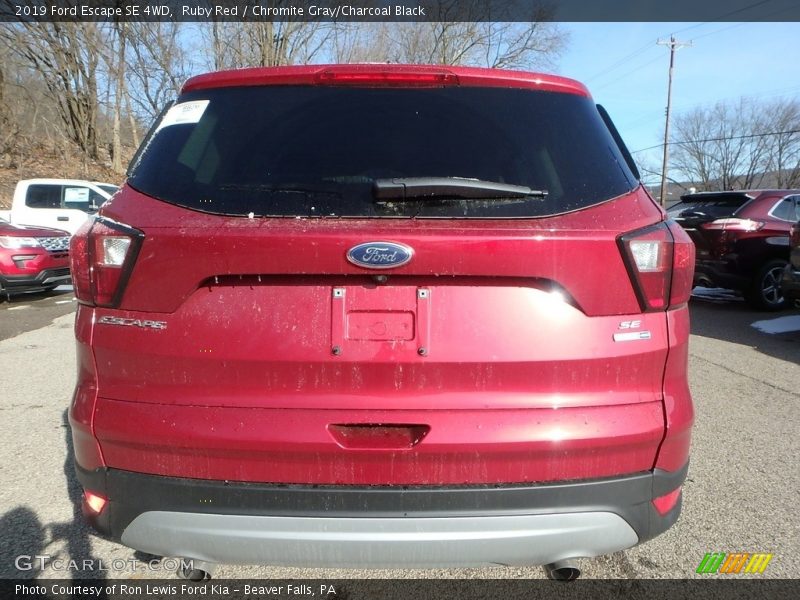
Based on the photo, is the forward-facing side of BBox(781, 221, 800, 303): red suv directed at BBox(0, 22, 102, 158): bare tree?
no

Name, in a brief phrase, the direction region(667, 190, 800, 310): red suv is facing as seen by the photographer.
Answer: facing away from the viewer and to the right of the viewer

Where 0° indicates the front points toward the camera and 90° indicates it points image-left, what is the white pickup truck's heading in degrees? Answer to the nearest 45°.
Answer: approximately 315°

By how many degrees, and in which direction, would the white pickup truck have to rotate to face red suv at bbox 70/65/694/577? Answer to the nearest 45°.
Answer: approximately 45° to its right

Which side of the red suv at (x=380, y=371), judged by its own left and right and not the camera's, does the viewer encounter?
back

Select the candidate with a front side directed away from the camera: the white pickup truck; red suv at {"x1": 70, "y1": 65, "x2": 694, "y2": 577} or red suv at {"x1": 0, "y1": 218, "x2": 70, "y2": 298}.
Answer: red suv at {"x1": 70, "y1": 65, "x2": 694, "y2": 577}

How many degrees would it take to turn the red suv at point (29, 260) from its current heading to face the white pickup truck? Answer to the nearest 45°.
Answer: approximately 135° to its left

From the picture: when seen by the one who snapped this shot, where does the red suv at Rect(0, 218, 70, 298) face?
facing the viewer and to the right of the viewer

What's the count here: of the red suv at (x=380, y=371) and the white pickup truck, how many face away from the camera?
1

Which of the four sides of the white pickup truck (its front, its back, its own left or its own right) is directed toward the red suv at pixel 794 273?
front

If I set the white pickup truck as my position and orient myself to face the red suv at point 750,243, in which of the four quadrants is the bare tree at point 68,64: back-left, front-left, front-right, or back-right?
back-left

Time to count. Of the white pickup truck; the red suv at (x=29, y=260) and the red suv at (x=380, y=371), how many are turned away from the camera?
1

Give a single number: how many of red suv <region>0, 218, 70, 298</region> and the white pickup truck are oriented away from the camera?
0

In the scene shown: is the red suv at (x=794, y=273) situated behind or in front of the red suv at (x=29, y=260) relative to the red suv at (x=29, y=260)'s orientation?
in front

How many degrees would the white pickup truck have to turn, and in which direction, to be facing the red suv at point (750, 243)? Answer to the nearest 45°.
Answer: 0° — it already faces it

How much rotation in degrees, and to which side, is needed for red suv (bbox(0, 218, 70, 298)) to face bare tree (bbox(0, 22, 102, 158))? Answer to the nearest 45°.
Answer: approximately 135° to its left

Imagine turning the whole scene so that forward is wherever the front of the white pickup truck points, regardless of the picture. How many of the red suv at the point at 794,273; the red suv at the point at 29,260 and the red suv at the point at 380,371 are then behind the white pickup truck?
0

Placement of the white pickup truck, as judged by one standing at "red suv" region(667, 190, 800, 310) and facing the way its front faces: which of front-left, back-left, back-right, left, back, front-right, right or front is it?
back-left
